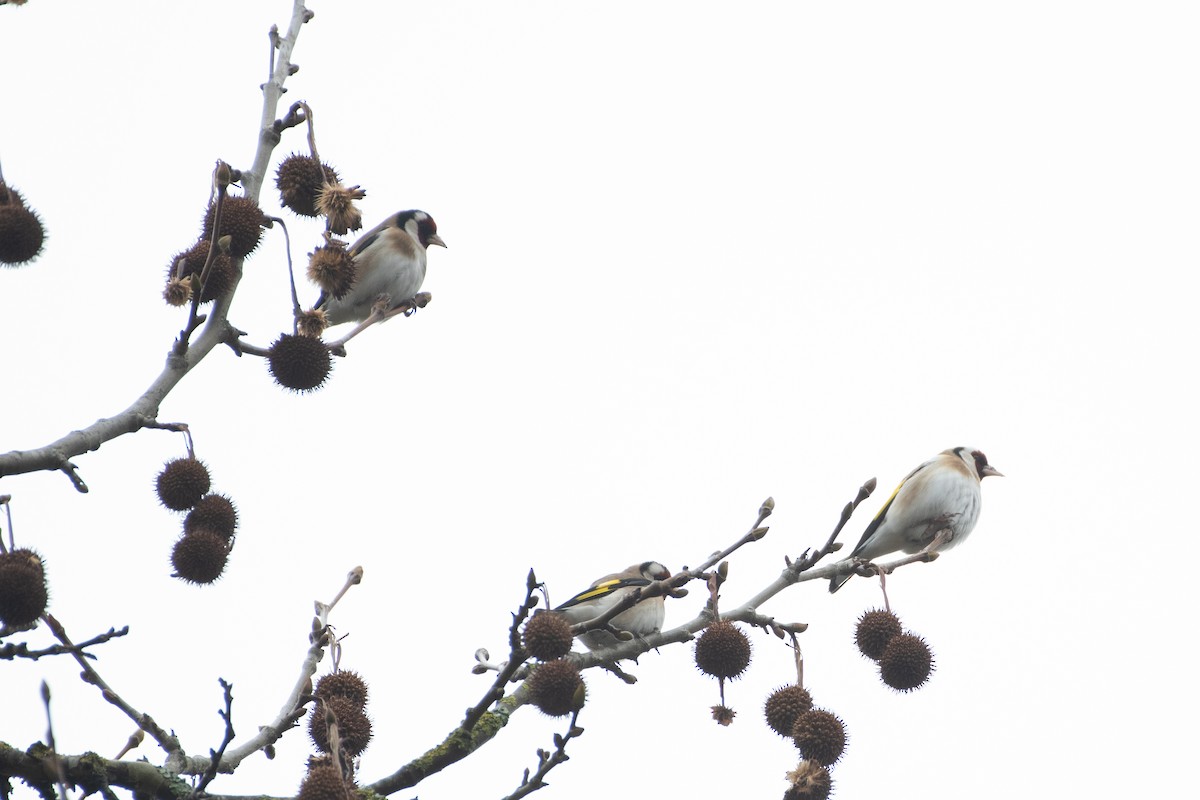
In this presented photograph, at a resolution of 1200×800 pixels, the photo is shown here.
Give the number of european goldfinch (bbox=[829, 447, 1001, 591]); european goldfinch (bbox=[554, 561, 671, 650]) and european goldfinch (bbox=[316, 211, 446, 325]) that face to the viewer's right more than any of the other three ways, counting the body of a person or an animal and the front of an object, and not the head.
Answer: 3

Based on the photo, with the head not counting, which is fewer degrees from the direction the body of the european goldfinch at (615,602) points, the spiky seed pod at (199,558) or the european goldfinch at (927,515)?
the european goldfinch

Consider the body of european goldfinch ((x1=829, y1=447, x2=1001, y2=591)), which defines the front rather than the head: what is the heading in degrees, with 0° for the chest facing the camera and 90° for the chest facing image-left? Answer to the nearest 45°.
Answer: approximately 270°

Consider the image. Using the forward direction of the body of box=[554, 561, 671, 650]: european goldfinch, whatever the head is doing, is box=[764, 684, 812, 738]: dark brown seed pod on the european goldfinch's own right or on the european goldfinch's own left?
on the european goldfinch's own right

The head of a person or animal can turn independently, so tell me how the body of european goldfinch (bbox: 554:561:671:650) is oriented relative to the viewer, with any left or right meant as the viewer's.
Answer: facing to the right of the viewer

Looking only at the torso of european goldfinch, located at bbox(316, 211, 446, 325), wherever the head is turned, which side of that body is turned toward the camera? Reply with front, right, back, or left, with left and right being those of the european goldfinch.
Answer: right

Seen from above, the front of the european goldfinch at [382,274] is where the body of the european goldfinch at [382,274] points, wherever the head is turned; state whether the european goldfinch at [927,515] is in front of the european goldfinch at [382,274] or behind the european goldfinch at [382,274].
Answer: in front
